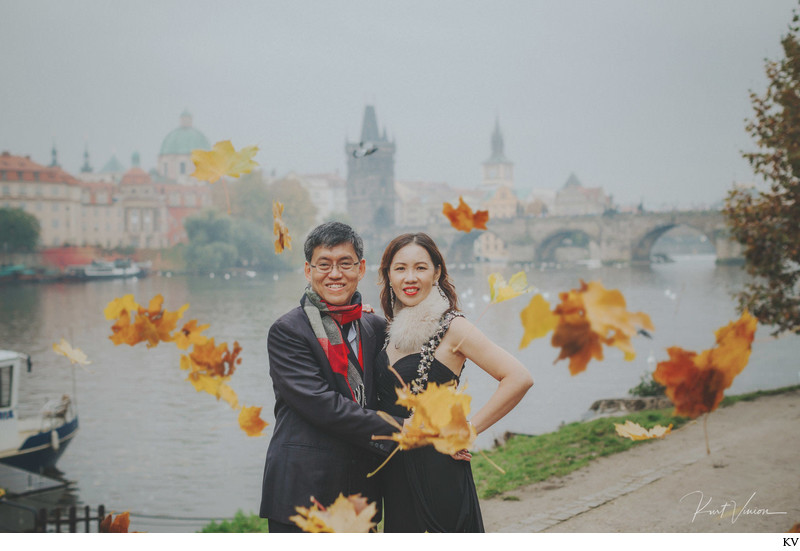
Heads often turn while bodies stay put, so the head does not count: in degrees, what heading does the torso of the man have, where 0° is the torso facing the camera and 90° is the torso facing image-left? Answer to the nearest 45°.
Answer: approximately 315°

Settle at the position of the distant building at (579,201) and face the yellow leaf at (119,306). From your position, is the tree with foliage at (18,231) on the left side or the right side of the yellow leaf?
right
